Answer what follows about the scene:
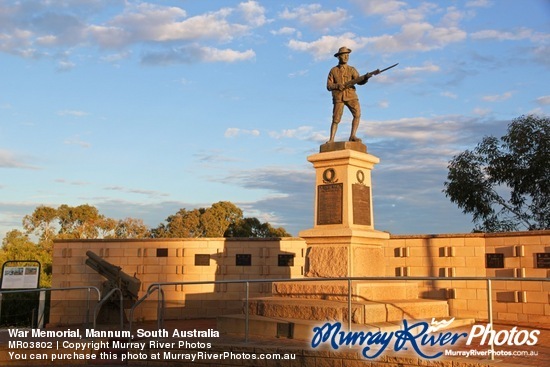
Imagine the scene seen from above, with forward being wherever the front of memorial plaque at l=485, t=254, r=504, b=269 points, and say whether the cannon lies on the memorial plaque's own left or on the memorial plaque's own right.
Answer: on the memorial plaque's own right

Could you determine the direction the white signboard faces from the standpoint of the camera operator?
facing the viewer

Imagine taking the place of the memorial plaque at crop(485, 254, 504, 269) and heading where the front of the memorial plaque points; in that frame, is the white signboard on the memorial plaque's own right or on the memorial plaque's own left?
on the memorial plaque's own right

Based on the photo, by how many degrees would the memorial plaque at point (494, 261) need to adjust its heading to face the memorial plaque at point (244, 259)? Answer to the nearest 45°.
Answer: approximately 90° to its right

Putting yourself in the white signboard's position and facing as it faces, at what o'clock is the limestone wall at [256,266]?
The limestone wall is roughly at 9 o'clock from the white signboard.

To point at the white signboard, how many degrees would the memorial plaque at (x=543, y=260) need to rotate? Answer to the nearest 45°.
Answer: approximately 90° to its right

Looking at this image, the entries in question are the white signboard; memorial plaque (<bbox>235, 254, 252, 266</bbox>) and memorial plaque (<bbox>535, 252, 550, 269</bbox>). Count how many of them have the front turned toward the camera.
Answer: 3

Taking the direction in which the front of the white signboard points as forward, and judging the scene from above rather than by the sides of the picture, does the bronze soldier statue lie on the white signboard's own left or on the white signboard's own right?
on the white signboard's own left

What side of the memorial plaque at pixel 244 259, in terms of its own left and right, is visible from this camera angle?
front

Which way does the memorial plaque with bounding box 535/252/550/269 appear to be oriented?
toward the camera

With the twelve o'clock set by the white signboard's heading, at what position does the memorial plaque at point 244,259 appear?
The memorial plaque is roughly at 9 o'clock from the white signboard.

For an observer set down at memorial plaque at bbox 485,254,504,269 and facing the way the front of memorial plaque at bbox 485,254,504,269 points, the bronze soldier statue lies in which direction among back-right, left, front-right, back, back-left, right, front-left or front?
front-right

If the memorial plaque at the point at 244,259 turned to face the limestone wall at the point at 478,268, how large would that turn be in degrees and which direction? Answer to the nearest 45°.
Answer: approximately 45° to its left

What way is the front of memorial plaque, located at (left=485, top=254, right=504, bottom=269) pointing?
toward the camera
